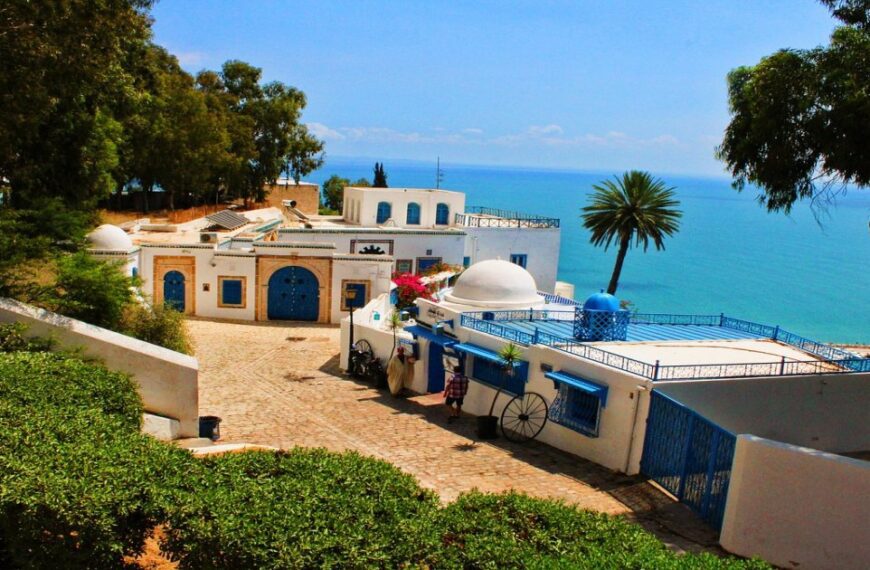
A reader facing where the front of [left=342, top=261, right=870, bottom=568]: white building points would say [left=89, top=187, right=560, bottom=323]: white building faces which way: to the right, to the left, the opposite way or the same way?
to the left

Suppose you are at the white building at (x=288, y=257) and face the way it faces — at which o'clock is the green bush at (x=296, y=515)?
The green bush is roughly at 12 o'clock from the white building.

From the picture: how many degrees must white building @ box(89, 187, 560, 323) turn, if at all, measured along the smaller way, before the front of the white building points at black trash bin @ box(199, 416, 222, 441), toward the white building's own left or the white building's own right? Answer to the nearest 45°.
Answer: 0° — it already faces it

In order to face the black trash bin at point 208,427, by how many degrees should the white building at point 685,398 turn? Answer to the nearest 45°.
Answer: approximately 45° to its right

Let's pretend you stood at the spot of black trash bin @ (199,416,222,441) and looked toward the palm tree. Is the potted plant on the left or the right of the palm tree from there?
right

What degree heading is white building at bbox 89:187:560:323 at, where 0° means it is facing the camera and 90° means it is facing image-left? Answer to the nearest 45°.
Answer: approximately 0°

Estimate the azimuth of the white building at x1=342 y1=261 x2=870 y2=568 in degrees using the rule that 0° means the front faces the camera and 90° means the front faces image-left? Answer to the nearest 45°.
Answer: approximately 45°

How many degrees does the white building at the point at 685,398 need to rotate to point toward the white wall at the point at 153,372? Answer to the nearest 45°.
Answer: approximately 45° to its right

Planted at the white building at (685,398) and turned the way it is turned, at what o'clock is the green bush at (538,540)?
The green bush is roughly at 11 o'clock from the white building.

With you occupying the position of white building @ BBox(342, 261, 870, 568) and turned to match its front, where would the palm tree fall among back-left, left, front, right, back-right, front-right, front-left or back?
back-right
